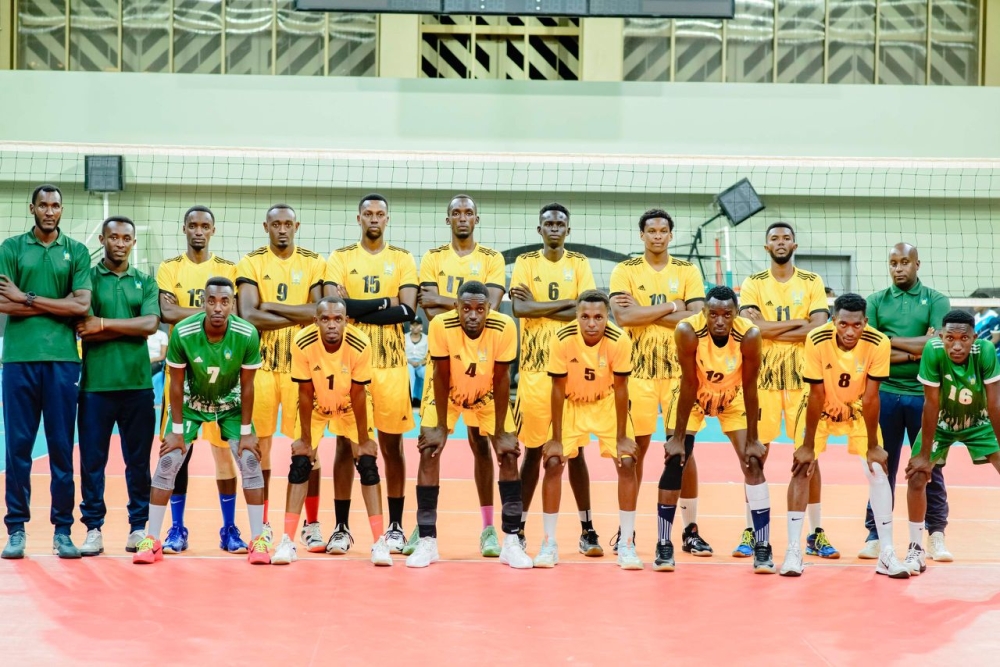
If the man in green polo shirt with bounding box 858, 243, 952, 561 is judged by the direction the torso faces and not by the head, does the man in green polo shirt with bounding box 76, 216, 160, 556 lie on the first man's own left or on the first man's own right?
on the first man's own right

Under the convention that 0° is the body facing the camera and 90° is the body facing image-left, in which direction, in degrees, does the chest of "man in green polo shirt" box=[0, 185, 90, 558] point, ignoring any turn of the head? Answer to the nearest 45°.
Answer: approximately 0°

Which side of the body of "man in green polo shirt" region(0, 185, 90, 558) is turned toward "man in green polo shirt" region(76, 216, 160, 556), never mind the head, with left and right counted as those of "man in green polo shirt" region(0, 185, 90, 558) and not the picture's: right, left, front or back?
left

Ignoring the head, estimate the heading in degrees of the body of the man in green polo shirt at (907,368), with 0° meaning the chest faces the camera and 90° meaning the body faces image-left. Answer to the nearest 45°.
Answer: approximately 0°

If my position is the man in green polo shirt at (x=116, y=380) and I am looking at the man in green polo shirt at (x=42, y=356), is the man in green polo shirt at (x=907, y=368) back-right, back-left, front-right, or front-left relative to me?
back-left

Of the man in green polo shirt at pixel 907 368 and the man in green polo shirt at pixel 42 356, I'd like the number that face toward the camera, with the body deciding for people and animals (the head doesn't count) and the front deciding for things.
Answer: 2

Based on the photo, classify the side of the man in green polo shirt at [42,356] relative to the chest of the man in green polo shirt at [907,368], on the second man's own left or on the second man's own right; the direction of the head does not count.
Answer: on the second man's own right
